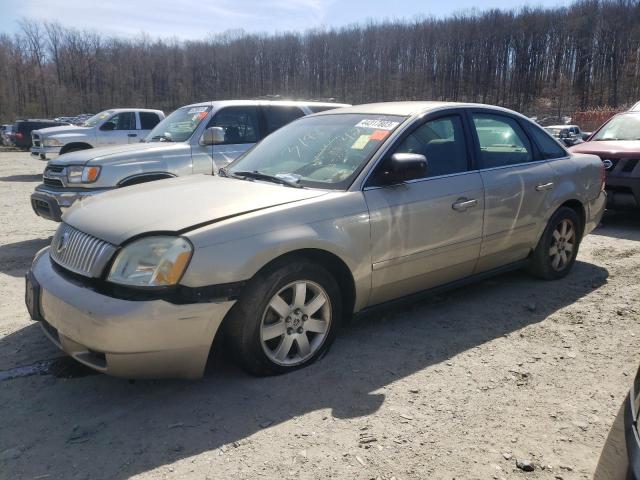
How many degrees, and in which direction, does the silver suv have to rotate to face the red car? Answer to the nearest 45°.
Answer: approximately 135° to its left

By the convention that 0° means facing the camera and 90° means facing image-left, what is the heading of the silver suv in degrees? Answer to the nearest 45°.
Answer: approximately 45°

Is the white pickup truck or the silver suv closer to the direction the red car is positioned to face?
the silver suv

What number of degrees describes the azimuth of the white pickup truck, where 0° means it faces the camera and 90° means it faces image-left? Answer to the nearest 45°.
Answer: approximately 45°
